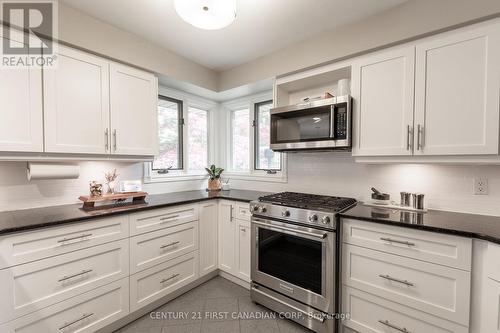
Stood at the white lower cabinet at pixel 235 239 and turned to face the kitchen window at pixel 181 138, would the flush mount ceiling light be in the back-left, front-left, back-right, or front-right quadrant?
back-left

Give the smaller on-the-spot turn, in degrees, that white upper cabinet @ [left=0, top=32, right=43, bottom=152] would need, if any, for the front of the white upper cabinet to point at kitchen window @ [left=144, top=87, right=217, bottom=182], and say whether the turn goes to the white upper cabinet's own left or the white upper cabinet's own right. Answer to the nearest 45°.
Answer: approximately 90° to the white upper cabinet's own left

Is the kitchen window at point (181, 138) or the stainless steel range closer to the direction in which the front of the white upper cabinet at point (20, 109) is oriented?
the stainless steel range

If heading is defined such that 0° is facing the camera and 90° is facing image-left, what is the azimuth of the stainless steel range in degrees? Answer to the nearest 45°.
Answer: approximately 45°

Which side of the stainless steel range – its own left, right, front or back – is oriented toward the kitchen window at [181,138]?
right

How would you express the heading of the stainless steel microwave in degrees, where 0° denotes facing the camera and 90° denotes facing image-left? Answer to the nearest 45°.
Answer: approximately 45°

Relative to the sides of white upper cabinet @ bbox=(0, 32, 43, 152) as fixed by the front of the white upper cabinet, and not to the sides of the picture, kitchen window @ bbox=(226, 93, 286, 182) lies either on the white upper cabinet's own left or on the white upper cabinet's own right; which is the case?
on the white upper cabinet's own left
